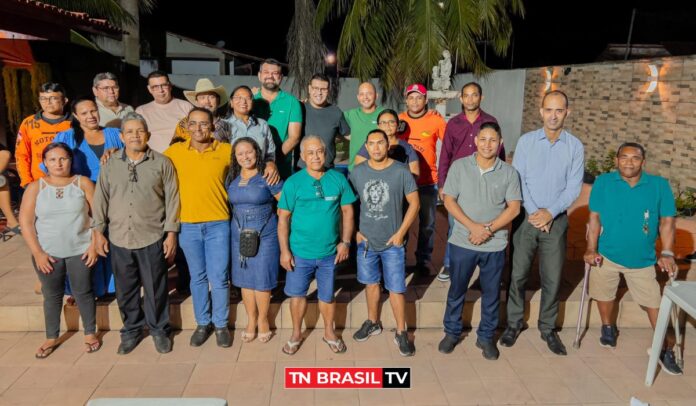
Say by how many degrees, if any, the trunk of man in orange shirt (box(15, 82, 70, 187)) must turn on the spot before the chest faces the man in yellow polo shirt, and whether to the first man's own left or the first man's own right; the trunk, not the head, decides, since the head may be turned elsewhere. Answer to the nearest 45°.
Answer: approximately 45° to the first man's own left

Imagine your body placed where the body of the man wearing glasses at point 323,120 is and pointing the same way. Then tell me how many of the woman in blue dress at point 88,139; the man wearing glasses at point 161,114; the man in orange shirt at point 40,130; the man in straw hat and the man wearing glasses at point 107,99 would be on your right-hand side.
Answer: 5

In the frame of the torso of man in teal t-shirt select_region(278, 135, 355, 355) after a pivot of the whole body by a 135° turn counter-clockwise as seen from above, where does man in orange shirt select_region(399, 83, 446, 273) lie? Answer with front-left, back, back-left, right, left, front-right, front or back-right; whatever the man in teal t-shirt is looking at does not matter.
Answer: front

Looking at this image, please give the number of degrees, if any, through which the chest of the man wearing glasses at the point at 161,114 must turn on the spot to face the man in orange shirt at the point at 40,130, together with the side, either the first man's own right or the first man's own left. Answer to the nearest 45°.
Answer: approximately 90° to the first man's own right

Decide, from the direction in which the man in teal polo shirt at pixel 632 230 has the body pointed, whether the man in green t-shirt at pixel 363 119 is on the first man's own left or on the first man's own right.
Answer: on the first man's own right

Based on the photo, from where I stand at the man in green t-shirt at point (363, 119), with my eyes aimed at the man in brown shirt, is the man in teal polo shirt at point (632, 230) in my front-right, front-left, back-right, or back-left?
back-left

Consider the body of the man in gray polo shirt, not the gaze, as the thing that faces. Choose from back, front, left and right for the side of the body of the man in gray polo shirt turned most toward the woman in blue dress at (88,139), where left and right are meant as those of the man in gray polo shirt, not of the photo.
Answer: right

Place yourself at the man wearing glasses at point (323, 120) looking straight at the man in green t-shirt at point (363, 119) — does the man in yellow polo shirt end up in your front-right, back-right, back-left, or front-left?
back-right

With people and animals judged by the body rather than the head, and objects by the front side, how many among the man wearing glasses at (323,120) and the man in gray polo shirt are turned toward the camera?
2

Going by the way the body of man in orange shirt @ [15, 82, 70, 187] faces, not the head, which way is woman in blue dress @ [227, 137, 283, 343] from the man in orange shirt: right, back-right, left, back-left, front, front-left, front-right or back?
front-left

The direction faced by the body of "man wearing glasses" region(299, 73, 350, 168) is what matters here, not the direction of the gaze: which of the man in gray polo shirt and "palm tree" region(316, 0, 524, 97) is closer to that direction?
the man in gray polo shirt

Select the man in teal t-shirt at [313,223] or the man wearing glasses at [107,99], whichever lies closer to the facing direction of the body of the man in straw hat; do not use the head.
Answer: the man in teal t-shirt
